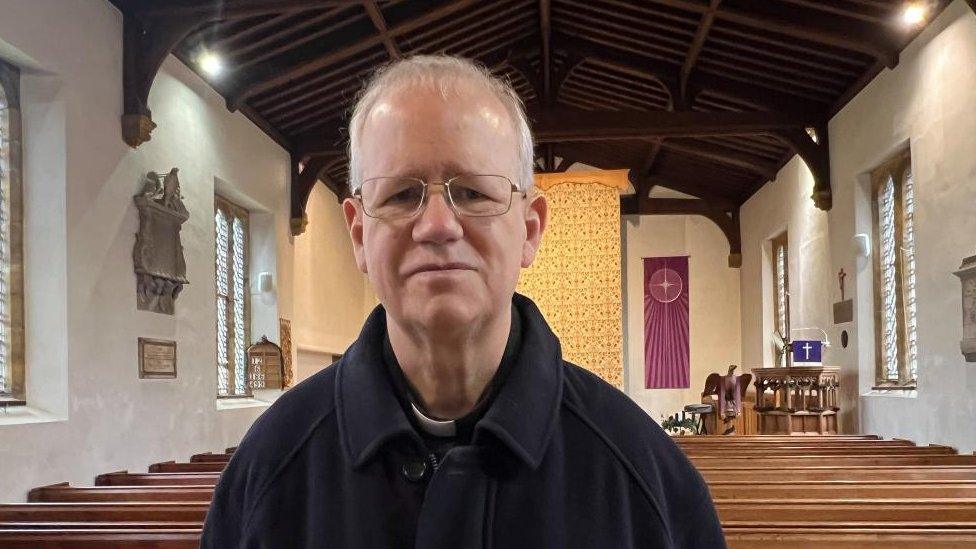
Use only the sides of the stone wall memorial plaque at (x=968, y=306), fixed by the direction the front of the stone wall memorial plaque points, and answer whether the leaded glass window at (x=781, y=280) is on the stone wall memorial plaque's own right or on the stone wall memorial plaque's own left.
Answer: on the stone wall memorial plaque's own right

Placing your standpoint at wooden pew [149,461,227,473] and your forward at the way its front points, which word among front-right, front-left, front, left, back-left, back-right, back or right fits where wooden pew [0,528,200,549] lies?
back

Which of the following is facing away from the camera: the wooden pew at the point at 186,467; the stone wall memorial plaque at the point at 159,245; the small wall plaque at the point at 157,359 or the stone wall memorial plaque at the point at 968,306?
the wooden pew

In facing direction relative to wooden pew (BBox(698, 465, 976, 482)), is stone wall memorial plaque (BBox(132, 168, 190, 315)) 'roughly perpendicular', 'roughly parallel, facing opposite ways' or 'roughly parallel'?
roughly perpendicular

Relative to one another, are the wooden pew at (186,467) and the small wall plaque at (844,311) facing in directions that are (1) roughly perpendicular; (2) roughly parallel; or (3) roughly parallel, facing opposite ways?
roughly perpendicular

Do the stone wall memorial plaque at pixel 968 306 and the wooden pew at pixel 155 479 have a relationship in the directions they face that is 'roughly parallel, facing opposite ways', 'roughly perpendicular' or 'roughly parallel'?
roughly perpendicular

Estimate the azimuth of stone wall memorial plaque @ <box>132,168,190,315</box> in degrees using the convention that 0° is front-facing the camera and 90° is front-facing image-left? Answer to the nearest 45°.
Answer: approximately 315°

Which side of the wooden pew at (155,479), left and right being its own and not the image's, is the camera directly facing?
back

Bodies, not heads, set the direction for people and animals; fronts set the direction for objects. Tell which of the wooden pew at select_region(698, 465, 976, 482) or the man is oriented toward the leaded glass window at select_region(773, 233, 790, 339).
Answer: the wooden pew

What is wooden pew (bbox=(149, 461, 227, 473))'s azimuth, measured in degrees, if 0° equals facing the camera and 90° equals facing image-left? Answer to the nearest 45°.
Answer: approximately 180°

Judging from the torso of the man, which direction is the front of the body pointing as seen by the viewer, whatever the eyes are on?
toward the camera

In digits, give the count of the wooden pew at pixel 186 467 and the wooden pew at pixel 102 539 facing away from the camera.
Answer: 2

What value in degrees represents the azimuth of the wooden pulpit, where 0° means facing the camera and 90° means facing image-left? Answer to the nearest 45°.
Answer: approximately 0°

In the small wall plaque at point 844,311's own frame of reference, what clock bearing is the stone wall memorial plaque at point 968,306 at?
The stone wall memorial plaque is roughly at 10 o'clock from the small wall plaque.

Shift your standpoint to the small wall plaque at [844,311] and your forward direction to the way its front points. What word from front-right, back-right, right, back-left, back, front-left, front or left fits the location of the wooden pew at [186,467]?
front
